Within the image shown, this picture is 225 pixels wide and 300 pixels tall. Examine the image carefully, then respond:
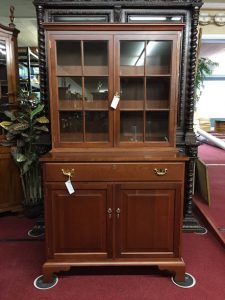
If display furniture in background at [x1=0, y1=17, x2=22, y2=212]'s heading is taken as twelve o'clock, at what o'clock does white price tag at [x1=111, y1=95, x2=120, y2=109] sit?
The white price tag is roughly at 11 o'clock from the display furniture in background.

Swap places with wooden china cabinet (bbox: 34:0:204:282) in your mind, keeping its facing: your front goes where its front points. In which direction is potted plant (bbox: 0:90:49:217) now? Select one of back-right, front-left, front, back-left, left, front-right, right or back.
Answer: back-right

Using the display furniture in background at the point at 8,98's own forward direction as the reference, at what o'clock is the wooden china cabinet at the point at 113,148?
The wooden china cabinet is roughly at 11 o'clock from the display furniture in background.

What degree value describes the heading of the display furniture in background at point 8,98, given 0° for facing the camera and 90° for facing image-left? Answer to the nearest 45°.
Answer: approximately 0°

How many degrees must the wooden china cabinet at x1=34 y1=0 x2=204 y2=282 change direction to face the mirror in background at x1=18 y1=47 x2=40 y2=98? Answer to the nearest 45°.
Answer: approximately 135° to its right

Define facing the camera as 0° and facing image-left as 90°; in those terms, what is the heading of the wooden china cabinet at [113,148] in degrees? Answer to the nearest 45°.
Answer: approximately 0°
